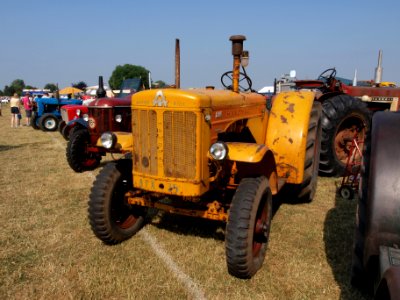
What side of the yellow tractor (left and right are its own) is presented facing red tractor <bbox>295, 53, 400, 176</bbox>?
back

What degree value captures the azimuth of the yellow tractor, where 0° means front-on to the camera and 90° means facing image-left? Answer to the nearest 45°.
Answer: approximately 45°

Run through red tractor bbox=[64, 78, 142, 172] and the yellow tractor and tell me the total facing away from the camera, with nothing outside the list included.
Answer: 0

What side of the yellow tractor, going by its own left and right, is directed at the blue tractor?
right

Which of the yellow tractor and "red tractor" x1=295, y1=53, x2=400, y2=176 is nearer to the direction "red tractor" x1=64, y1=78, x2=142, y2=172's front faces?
the yellow tractor

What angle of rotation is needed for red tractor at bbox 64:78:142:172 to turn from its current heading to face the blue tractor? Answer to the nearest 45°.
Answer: approximately 135° to its right

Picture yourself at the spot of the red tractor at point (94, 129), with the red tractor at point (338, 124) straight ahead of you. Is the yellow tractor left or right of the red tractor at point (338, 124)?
right
